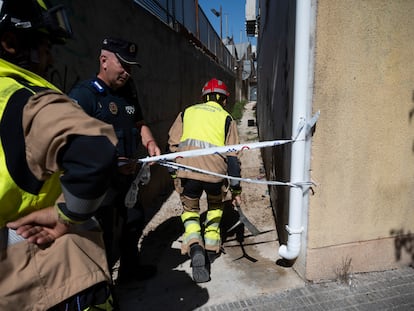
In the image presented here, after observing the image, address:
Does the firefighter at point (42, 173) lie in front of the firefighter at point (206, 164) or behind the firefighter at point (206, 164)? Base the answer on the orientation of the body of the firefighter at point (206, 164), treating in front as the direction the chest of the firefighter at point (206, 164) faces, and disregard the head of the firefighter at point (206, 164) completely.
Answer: behind

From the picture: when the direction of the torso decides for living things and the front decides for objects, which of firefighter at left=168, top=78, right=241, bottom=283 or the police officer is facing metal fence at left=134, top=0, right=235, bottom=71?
the firefighter

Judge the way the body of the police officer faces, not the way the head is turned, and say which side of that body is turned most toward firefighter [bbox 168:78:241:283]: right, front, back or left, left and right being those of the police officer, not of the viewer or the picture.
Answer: left

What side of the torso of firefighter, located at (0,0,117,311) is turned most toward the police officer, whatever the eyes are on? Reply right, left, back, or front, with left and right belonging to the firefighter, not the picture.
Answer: front

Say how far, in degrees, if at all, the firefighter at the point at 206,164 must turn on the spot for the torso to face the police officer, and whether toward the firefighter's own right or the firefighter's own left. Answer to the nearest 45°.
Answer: approximately 135° to the firefighter's own left

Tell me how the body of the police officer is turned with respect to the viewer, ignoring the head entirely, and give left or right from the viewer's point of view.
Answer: facing the viewer and to the right of the viewer

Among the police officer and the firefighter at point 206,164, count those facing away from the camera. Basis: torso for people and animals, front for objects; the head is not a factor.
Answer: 1

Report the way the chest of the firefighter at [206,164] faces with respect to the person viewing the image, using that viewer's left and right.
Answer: facing away from the viewer

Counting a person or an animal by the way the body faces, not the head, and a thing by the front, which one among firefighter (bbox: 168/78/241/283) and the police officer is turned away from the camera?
the firefighter

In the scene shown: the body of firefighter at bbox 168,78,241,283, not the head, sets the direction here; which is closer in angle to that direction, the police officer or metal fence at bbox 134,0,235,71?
the metal fence

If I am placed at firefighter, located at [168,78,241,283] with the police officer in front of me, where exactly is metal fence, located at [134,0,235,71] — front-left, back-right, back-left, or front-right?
back-right

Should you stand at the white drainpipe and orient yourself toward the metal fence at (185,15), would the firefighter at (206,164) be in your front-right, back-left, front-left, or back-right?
front-left

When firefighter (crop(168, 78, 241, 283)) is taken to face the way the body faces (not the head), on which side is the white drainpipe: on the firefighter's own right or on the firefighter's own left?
on the firefighter's own right

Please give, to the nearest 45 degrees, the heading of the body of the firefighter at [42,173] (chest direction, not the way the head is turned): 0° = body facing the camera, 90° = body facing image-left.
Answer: approximately 225°

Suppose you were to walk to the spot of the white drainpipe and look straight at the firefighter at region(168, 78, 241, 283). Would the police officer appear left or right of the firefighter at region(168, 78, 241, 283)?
left

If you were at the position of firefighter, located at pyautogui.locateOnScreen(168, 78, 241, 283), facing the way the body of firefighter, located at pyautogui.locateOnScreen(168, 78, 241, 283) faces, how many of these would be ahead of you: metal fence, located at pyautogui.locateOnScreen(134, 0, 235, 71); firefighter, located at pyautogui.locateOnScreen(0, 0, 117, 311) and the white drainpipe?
1

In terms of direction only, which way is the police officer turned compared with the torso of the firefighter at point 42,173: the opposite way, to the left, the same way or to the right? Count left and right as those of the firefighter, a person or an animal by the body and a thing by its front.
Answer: to the right

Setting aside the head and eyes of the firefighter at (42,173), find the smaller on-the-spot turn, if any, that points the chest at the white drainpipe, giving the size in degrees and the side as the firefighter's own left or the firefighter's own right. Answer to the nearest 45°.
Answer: approximately 45° to the firefighter's own right
